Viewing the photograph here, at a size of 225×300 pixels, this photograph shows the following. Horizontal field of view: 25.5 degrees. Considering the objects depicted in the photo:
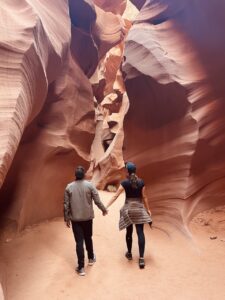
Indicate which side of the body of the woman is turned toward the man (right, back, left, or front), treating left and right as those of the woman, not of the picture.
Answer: left

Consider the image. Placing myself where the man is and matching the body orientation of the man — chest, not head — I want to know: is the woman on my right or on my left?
on my right

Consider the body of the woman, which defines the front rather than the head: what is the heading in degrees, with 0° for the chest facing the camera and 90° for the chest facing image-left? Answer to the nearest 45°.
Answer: approximately 180°

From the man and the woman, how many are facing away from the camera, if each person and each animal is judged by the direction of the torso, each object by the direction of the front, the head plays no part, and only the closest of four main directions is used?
2

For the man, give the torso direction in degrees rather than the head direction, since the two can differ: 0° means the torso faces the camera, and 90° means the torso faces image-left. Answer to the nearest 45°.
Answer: approximately 180°
